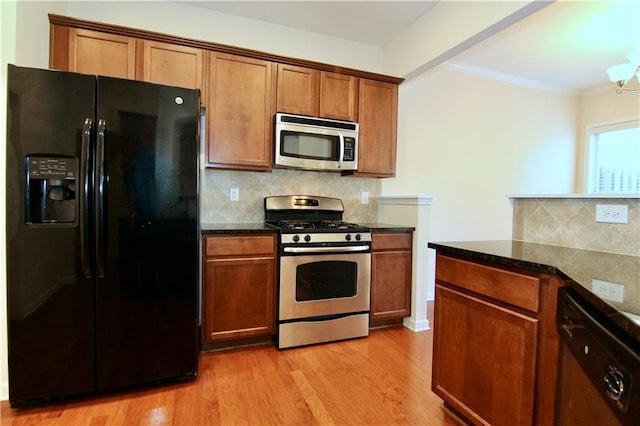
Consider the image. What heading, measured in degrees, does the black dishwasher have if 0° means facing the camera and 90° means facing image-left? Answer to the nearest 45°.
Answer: approximately 45°

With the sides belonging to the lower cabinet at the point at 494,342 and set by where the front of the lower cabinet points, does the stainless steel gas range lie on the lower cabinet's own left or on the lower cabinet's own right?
on the lower cabinet's own right

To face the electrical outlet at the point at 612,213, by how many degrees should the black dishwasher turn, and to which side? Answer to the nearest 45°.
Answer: approximately 135° to its right

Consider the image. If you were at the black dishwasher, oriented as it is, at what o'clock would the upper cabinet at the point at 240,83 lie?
The upper cabinet is roughly at 2 o'clock from the black dishwasher.

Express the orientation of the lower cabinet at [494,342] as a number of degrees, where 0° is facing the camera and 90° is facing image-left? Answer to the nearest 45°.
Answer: approximately 45°

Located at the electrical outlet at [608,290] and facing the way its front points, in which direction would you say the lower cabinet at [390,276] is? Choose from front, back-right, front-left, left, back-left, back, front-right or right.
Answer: right
